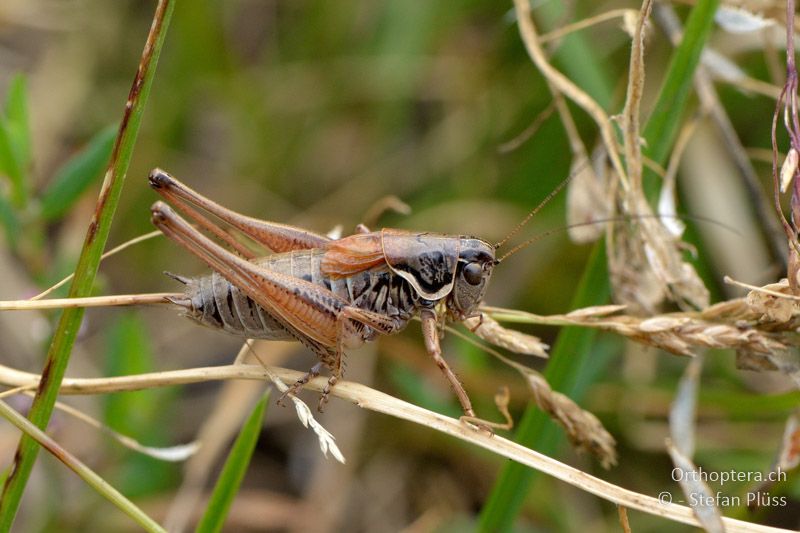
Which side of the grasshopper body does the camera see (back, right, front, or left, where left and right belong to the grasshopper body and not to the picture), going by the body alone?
right

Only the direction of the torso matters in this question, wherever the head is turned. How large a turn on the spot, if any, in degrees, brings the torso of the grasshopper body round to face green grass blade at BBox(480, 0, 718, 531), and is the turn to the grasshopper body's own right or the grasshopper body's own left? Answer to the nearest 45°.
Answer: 0° — it already faces it

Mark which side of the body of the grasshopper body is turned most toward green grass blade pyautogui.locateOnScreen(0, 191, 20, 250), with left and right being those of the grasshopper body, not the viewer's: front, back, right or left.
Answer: back

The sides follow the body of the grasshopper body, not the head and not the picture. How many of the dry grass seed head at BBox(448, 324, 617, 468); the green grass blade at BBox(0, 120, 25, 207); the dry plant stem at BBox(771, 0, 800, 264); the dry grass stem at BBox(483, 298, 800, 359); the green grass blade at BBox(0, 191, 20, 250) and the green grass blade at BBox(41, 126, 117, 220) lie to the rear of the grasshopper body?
3

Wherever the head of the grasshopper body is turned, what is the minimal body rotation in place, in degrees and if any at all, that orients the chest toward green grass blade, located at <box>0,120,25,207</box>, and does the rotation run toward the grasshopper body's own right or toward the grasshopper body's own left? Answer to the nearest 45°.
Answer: approximately 180°

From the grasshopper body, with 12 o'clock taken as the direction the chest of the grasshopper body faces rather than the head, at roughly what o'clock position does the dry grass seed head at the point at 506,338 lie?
The dry grass seed head is roughly at 1 o'clock from the grasshopper body.

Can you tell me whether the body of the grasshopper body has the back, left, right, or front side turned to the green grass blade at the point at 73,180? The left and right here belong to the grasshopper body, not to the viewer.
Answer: back

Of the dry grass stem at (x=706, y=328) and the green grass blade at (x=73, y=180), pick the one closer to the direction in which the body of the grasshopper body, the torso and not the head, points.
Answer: the dry grass stem

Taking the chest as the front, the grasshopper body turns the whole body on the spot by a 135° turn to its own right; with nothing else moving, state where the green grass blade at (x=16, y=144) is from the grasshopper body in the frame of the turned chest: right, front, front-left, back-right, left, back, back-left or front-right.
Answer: front-right

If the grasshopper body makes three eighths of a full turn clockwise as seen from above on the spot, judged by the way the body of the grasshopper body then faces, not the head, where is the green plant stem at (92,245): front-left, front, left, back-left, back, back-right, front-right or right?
front
